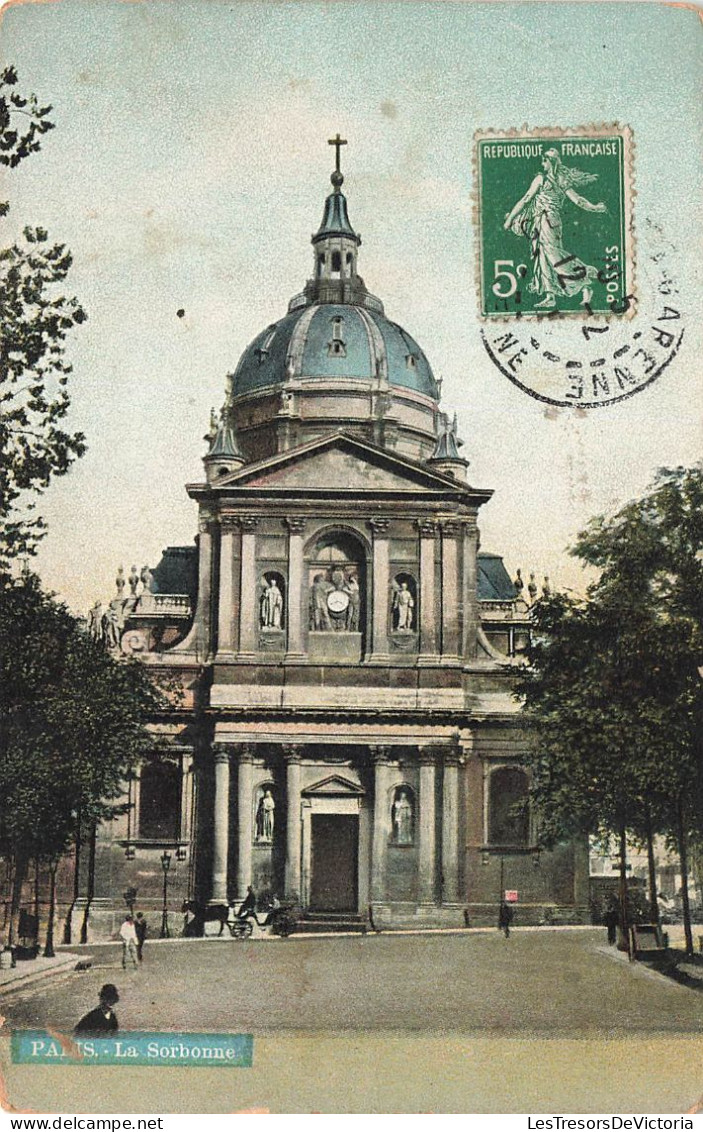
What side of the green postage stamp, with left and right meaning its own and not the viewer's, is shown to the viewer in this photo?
front

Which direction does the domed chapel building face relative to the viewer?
toward the camera
